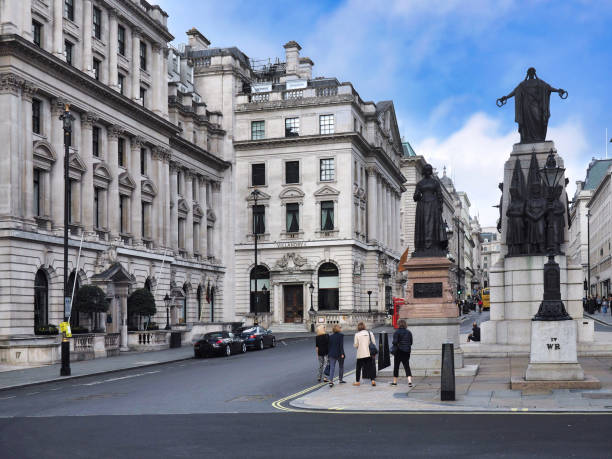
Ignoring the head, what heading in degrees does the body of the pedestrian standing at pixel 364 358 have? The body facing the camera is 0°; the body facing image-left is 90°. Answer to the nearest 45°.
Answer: approximately 180°

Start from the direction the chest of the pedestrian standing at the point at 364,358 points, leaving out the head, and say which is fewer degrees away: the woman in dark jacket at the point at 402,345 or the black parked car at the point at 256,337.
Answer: the black parked car

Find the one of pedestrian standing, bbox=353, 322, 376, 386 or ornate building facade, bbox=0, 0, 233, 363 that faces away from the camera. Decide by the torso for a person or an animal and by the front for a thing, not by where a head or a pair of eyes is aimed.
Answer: the pedestrian standing

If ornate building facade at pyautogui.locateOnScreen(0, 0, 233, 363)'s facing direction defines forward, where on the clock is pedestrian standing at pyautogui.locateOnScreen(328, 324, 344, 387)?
The pedestrian standing is roughly at 1 o'clock from the ornate building facade.

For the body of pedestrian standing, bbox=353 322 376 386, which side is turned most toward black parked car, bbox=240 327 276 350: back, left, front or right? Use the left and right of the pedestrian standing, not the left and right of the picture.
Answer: front

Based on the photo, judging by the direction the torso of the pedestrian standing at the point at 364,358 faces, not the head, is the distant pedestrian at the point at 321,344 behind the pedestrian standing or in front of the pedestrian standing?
in front

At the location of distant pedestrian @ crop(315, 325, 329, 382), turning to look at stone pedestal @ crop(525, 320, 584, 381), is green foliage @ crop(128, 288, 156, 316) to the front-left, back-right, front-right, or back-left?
back-left

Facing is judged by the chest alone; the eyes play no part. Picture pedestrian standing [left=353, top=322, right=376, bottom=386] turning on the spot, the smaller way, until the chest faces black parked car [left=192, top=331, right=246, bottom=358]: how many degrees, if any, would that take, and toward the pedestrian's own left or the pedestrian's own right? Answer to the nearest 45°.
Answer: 0° — they already face it

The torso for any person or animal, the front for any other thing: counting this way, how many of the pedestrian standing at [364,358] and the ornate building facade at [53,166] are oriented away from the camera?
1

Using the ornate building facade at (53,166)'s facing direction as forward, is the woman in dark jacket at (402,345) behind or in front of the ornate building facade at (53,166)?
in front

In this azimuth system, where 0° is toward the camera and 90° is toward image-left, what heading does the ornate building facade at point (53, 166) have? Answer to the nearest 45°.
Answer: approximately 315°

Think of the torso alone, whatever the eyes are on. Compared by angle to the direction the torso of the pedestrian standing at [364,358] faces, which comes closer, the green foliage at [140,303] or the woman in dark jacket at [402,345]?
the green foliage
